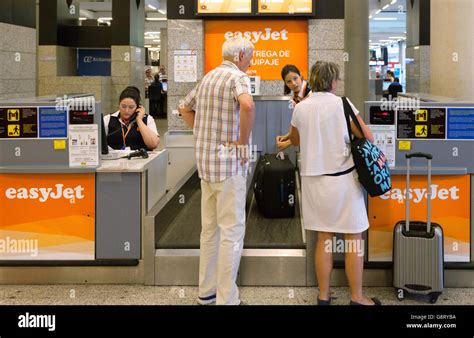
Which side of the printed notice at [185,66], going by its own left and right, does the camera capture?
front

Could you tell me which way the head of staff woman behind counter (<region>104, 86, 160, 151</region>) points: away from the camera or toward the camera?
toward the camera

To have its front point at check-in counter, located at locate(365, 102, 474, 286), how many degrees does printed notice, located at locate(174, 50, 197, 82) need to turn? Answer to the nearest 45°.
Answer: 0° — it already faces it

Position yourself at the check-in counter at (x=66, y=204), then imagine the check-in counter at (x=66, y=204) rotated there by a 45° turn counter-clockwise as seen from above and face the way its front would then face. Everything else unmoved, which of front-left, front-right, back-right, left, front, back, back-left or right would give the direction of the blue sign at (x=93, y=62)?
back-left

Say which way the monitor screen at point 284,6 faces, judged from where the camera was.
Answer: facing the viewer

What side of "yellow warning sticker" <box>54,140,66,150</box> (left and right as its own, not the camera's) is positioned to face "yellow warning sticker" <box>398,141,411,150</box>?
left

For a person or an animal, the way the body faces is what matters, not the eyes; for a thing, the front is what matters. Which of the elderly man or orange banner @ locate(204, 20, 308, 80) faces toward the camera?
the orange banner

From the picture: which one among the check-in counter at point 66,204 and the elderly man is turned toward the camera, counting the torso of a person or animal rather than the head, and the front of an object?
the check-in counter

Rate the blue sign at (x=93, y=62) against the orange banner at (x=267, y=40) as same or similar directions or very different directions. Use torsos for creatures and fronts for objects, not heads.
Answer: same or similar directions

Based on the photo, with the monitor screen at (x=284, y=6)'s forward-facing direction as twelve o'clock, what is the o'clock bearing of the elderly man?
The elderly man is roughly at 12 o'clock from the monitor screen.

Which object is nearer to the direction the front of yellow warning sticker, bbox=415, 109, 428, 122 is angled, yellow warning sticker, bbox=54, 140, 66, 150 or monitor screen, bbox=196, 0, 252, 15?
the yellow warning sticker

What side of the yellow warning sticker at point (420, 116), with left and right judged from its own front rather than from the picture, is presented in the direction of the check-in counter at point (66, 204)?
right

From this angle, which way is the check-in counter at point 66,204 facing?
toward the camera
